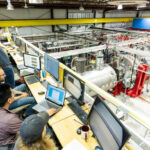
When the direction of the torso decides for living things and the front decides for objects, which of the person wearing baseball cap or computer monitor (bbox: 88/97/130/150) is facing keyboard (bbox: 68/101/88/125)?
the person wearing baseball cap

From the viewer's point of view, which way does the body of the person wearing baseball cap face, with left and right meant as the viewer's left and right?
facing away from the viewer and to the right of the viewer

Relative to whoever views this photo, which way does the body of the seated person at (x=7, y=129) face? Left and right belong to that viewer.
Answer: facing away from the viewer and to the right of the viewer

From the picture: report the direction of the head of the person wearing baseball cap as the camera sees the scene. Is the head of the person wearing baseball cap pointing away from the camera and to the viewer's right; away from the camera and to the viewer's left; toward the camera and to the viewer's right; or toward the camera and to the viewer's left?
away from the camera and to the viewer's right

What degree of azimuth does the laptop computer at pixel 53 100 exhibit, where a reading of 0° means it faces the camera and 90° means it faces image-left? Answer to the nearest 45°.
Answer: approximately 45°

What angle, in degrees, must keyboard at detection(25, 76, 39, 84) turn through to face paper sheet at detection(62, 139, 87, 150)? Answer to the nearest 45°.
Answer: approximately 45° to its left

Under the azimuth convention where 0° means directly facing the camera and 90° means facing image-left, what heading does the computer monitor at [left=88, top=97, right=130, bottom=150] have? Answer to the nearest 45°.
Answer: approximately 45°

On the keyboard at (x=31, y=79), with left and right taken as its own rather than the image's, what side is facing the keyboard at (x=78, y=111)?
left
